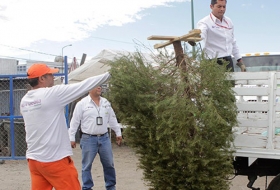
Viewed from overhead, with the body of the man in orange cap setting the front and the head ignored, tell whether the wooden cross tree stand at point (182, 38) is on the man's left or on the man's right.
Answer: on the man's right

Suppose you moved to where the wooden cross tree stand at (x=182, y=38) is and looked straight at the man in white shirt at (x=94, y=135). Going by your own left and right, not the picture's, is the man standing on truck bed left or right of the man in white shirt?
right

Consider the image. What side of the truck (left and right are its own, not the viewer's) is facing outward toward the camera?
right

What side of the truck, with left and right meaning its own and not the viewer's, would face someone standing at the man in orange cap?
back

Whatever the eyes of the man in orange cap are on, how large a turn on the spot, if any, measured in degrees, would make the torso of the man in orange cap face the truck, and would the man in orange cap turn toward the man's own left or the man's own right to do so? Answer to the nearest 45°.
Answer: approximately 45° to the man's own right

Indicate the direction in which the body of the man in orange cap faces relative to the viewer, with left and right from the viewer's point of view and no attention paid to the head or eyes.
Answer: facing away from the viewer and to the right of the viewer

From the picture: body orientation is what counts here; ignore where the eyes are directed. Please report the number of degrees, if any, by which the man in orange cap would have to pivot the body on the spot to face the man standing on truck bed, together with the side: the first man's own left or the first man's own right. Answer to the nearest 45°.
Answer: approximately 45° to the first man's own right

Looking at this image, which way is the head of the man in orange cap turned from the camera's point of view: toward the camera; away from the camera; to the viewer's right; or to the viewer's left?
to the viewer's right

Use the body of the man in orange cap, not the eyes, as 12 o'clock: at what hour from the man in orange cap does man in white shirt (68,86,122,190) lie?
The man in white shirt is roughly at 11 o'clock from the man in orange cap.

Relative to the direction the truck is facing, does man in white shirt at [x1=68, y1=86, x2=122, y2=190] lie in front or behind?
behind

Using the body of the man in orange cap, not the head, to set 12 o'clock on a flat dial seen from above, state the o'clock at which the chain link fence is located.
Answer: The chain link fence is roughly at 10 o'clock from the man in orange cap.
